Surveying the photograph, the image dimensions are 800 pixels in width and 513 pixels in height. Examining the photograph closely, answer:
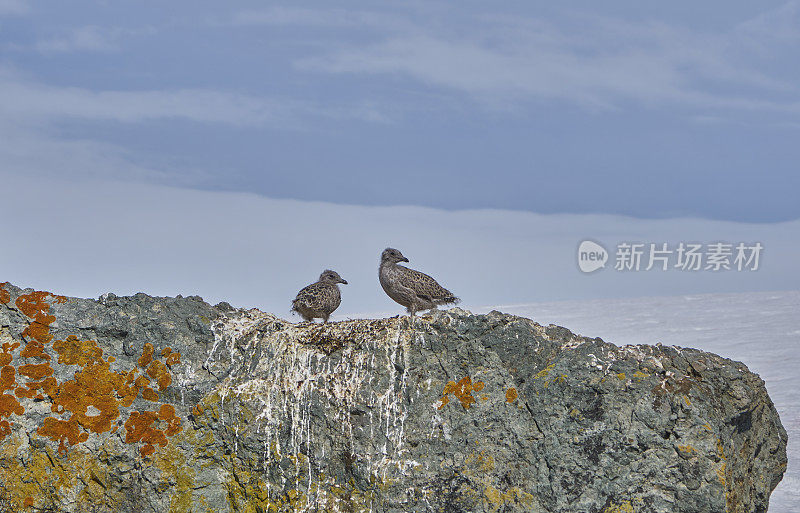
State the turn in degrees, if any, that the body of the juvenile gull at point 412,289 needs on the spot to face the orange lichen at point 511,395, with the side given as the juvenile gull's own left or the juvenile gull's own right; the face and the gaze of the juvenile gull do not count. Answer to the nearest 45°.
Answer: approximately 90° to the juvenile gull's own left

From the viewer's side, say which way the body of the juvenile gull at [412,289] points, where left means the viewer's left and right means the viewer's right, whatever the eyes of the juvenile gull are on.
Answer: facing to the left of the viewer

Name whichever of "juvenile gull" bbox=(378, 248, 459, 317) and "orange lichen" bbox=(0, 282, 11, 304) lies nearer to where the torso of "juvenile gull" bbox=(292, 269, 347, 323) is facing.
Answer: the juvenile gull

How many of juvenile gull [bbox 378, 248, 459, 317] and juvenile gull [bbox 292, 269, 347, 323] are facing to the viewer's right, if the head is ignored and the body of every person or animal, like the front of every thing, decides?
1

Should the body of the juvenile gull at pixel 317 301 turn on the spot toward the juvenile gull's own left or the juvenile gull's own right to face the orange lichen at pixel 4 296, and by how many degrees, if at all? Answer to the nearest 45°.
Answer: approximately 135° to the juvenile gull's own right

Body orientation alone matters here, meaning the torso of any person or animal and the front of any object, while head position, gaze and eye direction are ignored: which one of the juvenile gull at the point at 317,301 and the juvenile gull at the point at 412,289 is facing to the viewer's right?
the juvenile gull at the point at 317,301

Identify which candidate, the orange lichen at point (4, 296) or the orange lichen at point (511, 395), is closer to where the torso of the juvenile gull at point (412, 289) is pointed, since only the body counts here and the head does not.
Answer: the orange lichen at point (4, 296)

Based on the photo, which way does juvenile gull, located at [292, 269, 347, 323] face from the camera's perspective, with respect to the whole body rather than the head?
to the viewer's right

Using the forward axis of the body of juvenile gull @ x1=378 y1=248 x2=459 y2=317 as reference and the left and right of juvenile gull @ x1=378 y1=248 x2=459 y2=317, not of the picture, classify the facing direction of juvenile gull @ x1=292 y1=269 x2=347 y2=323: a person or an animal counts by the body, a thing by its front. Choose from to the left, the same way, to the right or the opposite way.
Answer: the opposite way

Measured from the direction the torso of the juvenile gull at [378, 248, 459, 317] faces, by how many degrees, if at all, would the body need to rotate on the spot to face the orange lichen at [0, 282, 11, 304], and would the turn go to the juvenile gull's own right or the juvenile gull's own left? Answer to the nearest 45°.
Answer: approximately 45° to the juvenile gull's own left

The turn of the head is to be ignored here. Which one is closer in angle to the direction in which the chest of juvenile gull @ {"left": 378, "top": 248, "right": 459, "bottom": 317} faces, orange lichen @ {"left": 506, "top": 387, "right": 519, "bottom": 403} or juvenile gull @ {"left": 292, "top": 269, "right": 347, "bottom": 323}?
the juvenile gull
